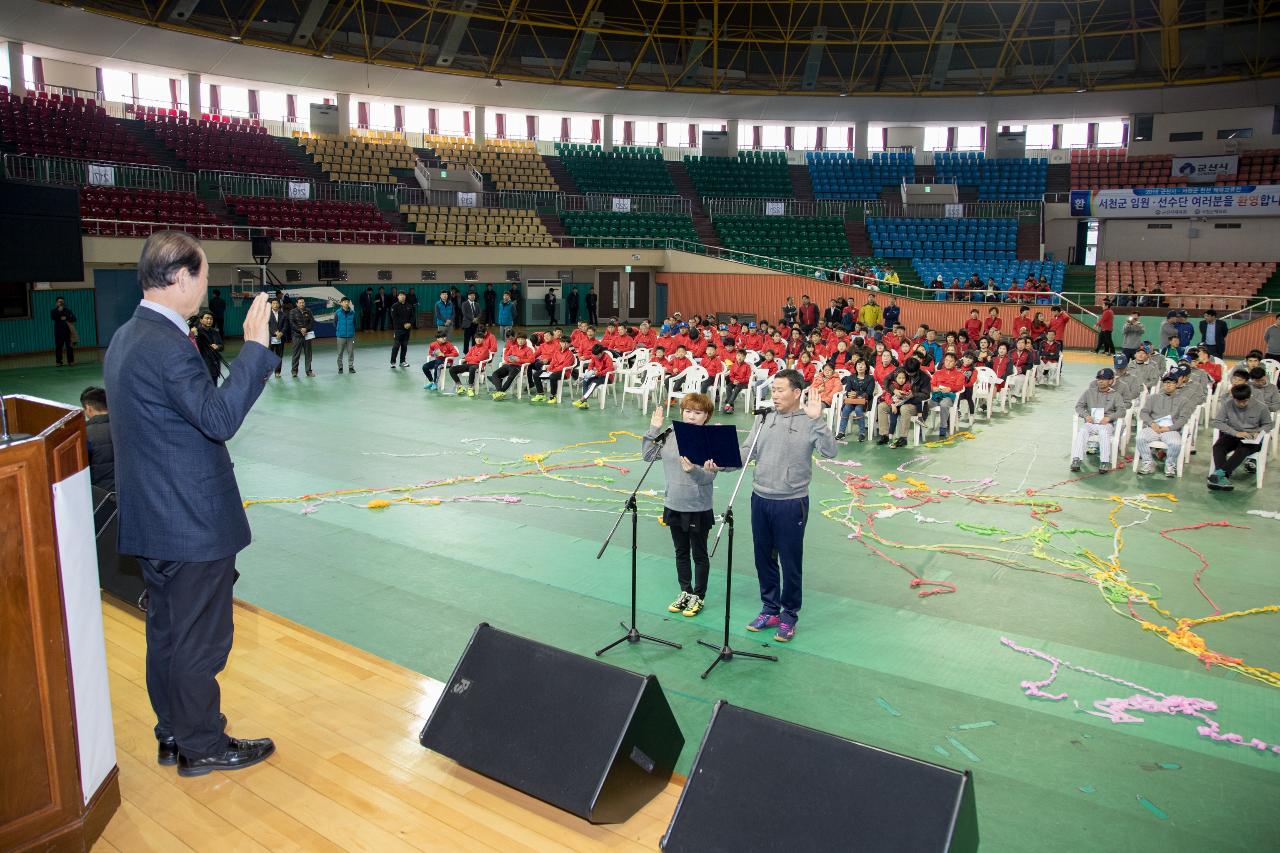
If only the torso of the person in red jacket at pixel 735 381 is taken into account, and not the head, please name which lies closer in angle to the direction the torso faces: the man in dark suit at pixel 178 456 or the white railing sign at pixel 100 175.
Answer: the man in dark suit

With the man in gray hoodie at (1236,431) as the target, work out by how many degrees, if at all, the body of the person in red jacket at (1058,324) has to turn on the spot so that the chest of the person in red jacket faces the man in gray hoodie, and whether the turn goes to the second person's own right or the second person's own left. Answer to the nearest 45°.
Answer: approximately 45° to the second person's own left

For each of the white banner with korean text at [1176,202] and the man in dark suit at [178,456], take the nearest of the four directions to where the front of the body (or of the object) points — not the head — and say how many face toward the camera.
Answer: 1

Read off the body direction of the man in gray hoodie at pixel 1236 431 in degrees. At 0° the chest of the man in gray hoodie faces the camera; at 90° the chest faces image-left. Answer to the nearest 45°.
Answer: approximately 0°

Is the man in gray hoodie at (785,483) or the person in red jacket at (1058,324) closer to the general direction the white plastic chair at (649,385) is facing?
the man in gray hoodie

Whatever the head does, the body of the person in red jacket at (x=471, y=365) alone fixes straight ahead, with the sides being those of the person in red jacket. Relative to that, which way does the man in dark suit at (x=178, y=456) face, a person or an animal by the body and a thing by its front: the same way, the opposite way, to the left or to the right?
the opposite way

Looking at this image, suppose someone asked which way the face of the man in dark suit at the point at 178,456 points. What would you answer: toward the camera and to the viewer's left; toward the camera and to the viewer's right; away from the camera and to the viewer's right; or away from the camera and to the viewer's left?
away from the camera and to the viewer's right

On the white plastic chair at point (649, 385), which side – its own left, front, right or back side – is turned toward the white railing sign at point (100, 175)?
right

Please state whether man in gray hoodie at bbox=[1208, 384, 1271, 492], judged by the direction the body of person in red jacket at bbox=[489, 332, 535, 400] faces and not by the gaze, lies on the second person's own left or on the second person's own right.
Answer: on the second person's own left

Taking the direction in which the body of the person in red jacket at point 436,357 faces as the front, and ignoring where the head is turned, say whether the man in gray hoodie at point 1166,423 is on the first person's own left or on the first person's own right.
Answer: on the first person's own left
